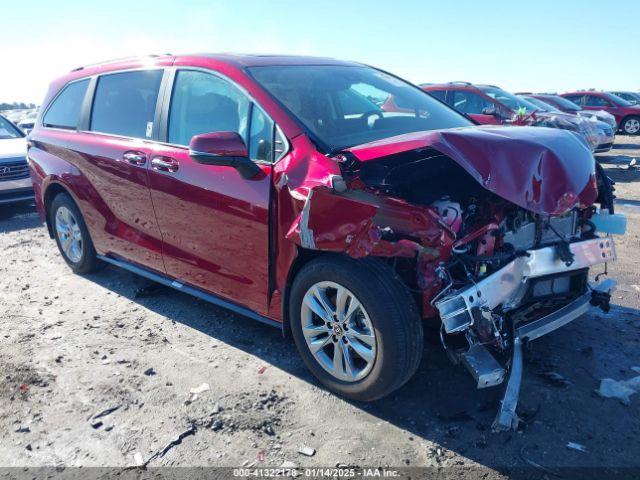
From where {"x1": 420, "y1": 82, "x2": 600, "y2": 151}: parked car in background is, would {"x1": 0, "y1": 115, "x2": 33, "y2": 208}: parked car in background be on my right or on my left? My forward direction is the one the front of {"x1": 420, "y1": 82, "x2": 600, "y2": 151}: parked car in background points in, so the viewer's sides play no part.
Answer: on my right

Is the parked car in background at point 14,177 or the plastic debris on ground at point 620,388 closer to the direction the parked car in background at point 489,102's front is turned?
the plastic debris on ground

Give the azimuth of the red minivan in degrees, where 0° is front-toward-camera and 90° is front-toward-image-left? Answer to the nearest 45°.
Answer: approximately 315°
